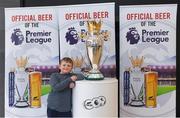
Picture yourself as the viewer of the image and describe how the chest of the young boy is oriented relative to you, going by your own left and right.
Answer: facing the viewer and to the right of the viewer
